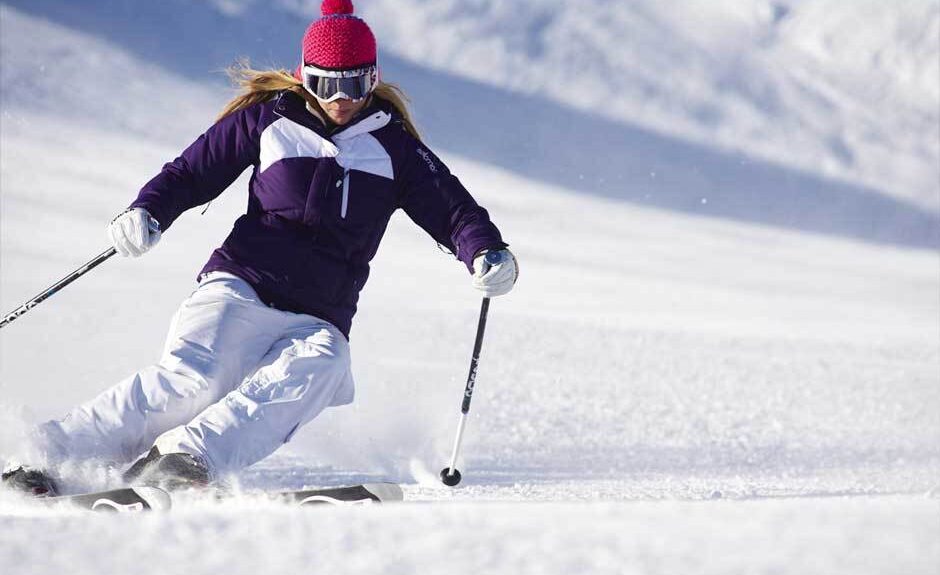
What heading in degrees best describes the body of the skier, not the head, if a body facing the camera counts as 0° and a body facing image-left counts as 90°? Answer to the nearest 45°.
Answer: approximately 0°
